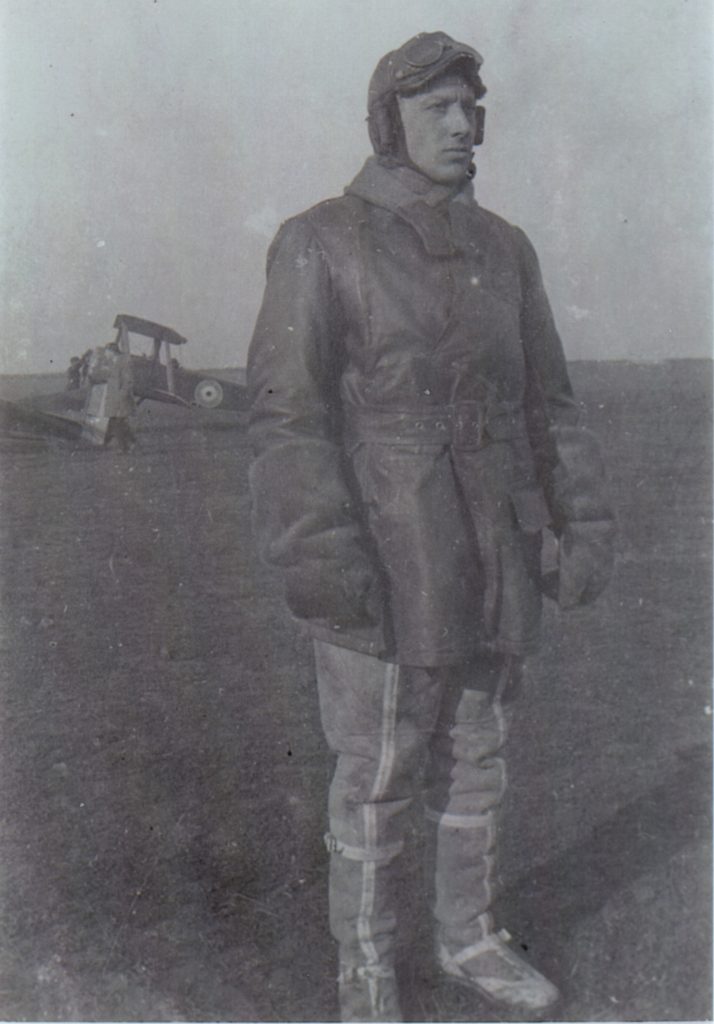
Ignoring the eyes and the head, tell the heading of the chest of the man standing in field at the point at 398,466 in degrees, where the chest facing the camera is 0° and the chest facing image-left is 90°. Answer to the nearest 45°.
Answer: approximately 315°

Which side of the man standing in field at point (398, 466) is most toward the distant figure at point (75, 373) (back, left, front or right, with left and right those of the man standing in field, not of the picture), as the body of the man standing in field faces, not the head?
back

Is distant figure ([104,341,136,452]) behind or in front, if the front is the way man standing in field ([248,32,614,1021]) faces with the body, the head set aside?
behind

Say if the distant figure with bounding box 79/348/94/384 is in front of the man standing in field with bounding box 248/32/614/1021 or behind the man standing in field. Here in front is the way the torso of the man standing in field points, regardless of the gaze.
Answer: behind

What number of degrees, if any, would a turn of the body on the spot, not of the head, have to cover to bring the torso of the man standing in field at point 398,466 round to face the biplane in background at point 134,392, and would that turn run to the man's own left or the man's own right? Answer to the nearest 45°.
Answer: approximately 135° to the man's own left
